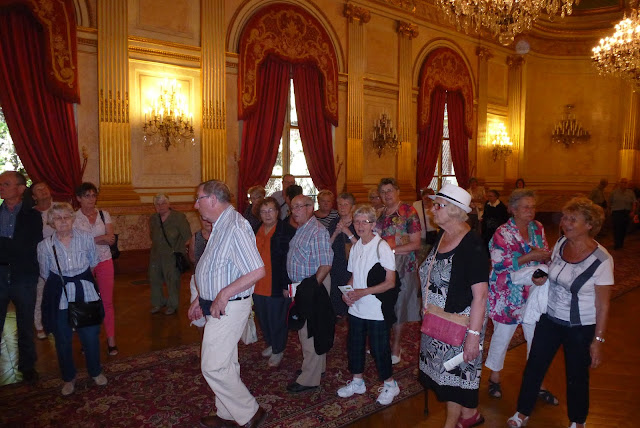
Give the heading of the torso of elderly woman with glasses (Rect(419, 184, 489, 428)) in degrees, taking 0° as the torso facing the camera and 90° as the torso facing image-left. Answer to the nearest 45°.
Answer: approximately 45°

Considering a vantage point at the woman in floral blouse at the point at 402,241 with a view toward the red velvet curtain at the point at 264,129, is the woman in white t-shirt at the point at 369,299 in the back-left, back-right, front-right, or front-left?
back-left

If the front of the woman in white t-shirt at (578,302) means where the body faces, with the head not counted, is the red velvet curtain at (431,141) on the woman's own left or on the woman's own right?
on the woman's own right

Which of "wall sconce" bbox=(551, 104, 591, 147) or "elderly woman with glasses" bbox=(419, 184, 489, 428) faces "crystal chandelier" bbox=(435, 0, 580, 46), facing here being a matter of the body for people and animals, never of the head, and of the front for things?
the wall sconce

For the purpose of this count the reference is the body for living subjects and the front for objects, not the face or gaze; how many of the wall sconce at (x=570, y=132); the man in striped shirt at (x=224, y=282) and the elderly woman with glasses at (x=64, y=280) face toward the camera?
2

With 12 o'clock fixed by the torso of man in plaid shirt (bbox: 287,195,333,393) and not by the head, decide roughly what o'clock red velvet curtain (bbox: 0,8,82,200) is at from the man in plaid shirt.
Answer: The red velvet curtain is roughly at 3 o'clock from the man in plaid shirt.

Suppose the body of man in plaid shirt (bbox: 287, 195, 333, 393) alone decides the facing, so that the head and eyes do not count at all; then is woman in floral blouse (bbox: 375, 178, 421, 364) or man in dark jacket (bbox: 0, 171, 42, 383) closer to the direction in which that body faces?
the man in dark jacket

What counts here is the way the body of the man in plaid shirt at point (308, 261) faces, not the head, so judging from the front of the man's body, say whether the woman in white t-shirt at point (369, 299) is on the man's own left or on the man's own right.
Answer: on the man's own left
